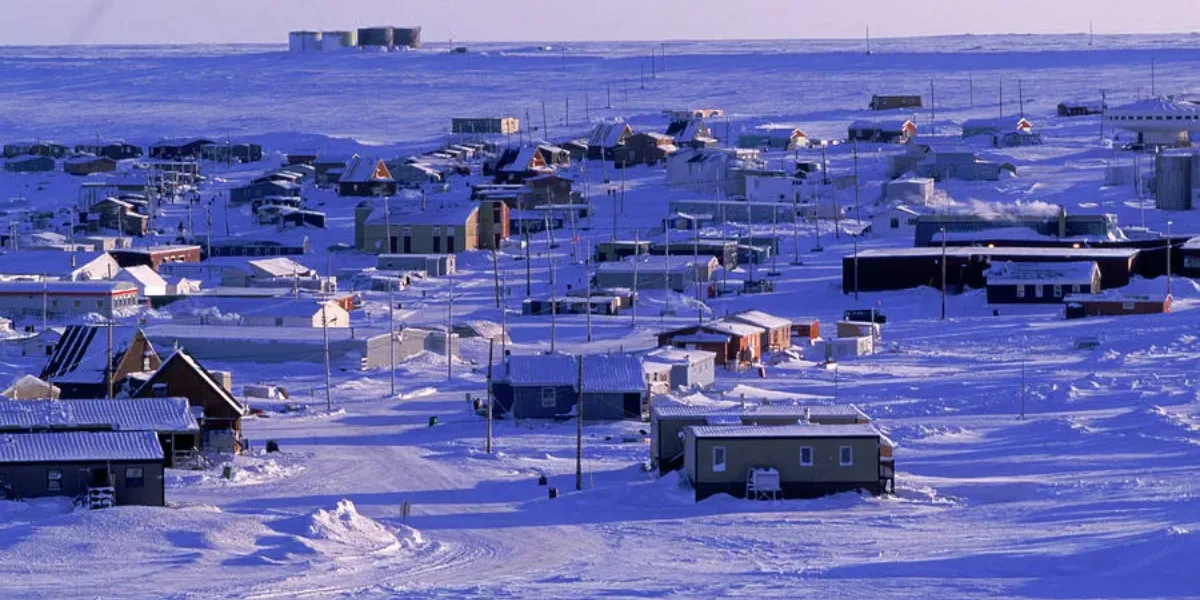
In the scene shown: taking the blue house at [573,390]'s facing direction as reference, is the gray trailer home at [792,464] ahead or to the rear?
ahead

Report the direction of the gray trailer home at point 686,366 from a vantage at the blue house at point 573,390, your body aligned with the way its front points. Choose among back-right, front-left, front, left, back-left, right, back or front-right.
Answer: back-left

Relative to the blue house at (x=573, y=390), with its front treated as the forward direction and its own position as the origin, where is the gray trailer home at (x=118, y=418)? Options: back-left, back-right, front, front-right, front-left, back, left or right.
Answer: front-right

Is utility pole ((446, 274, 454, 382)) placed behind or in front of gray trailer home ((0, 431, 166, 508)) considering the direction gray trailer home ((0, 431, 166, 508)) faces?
behind

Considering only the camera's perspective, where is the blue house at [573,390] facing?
facing the viewer

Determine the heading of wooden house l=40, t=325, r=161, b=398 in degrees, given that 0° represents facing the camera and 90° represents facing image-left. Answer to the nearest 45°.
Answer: approximately 315°

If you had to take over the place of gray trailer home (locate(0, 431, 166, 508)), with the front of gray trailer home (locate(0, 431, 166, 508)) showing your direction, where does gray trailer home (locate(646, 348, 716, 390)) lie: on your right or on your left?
on your left

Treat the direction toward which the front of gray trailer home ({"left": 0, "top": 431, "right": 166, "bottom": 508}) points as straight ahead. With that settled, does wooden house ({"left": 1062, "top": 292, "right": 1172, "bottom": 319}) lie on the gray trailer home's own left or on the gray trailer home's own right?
on the gray trailer home's own left

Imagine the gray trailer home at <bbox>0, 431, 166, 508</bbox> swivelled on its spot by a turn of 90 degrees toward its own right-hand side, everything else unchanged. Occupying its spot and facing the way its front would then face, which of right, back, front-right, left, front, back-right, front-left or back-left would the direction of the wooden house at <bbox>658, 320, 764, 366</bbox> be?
back-right

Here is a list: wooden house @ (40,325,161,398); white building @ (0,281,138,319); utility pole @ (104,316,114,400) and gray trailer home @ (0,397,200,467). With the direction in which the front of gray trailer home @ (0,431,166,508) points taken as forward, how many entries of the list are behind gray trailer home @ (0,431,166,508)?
4

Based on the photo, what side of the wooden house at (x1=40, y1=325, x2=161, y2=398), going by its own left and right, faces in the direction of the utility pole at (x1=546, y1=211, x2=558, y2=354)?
left

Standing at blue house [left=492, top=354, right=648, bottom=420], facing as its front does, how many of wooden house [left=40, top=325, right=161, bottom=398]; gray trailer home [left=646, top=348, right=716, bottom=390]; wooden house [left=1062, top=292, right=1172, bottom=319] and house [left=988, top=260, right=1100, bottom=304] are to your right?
1

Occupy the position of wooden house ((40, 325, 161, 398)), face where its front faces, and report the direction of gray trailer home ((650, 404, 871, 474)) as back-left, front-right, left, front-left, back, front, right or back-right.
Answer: front

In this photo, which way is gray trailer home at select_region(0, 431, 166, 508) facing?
toward the camera

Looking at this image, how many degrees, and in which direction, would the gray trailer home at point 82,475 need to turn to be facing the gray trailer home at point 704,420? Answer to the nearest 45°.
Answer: approximately 90° to its left

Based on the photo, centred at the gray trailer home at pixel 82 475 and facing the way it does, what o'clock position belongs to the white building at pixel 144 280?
The white building is roughly at 6 o'clock from the gray trailer home.

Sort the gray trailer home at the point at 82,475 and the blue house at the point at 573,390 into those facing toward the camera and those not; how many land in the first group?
2
